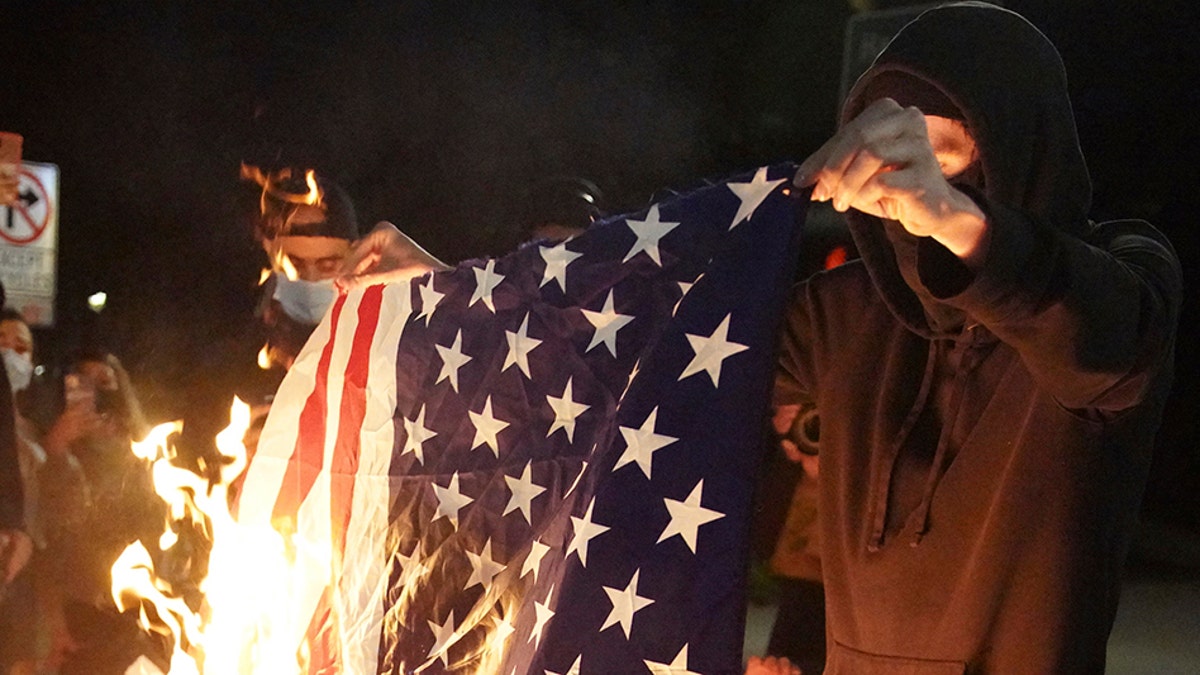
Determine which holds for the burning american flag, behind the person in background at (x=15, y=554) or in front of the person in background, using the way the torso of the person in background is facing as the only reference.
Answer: in front

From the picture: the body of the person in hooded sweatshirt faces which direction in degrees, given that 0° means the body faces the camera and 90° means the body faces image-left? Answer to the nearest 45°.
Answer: approximately 45°

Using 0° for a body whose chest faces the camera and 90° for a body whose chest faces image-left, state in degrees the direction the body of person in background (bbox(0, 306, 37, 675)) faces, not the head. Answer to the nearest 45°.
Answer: approximately 315°

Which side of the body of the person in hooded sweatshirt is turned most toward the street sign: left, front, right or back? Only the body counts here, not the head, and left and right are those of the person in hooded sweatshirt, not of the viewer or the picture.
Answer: right

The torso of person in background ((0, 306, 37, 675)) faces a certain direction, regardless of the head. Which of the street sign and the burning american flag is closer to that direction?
the burning american flag

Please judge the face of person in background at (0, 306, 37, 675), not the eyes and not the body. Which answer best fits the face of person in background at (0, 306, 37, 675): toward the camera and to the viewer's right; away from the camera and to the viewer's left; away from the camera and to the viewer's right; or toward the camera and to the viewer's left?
toward the camera and to the viewer's right

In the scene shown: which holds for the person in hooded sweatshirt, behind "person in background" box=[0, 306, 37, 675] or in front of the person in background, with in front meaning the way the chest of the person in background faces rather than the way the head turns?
in front

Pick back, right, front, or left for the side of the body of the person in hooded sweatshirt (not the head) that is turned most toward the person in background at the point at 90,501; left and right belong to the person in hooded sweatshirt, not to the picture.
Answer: right
